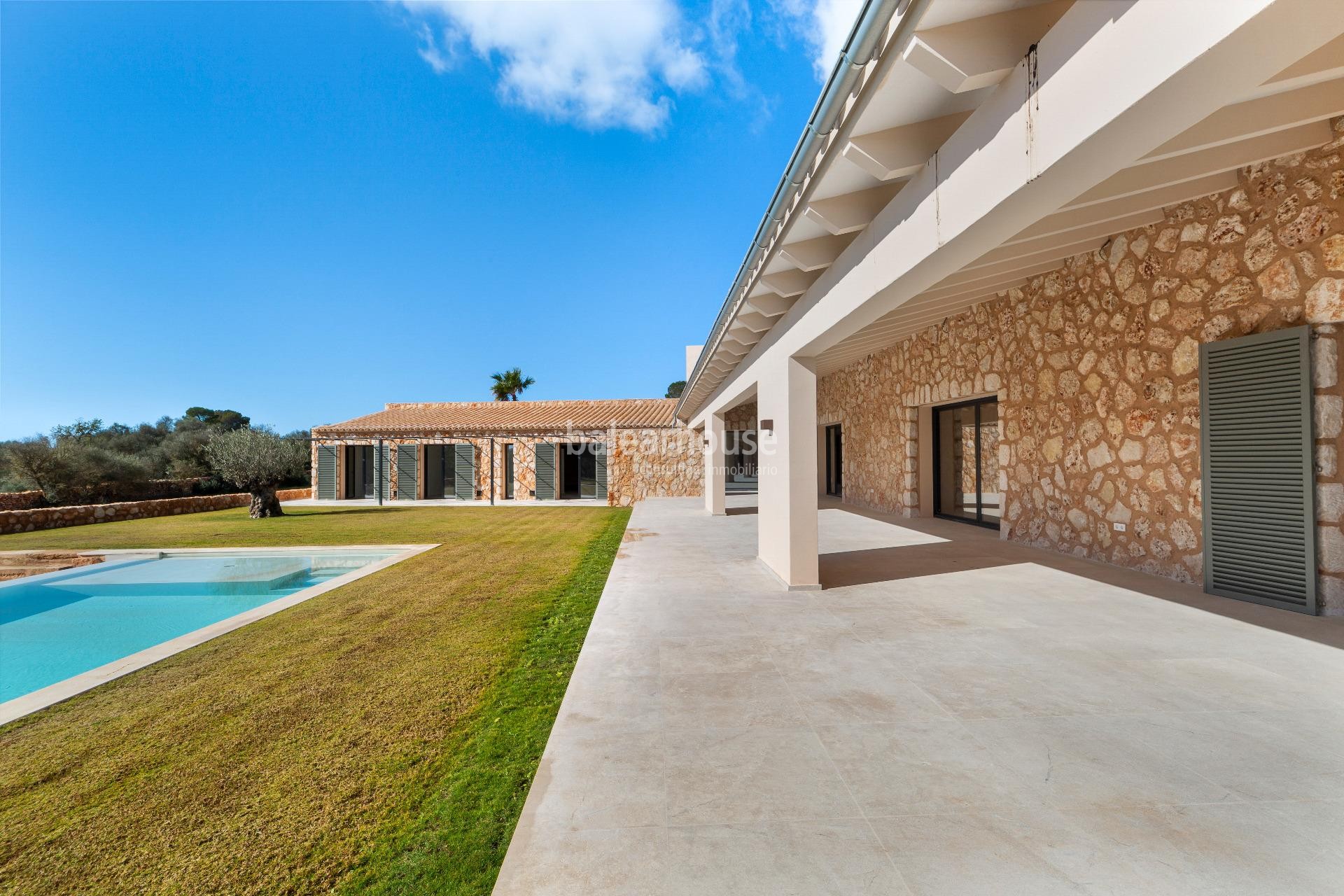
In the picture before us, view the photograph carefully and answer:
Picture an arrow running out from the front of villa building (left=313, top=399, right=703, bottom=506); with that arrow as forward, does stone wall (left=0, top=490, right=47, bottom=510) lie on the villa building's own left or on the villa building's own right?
on the villa building's own right

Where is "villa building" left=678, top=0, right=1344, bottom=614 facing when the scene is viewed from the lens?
facing the viewer and to the left of the viewer

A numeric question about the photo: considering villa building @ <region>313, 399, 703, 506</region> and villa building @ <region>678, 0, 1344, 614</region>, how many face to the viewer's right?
0

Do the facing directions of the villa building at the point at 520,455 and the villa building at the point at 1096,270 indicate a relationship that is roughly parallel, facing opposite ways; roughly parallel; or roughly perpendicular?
roughly perpendicular

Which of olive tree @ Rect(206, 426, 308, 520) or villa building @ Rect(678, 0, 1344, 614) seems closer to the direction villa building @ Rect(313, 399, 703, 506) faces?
the villa building

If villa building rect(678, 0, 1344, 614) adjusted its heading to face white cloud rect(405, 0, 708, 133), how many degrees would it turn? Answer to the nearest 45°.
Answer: approximately 90° to its right

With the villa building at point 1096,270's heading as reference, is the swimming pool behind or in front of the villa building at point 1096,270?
in front

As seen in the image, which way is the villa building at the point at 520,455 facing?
toward the camera

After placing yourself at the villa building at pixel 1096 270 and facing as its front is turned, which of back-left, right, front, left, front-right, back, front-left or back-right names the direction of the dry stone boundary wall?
front-right

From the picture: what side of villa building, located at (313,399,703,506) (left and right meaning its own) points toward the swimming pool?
front

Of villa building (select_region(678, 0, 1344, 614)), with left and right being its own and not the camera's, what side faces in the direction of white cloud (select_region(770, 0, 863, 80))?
right

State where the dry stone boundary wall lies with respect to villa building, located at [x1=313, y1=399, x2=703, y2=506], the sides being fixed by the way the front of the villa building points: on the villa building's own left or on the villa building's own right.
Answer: on the villa building's own right
